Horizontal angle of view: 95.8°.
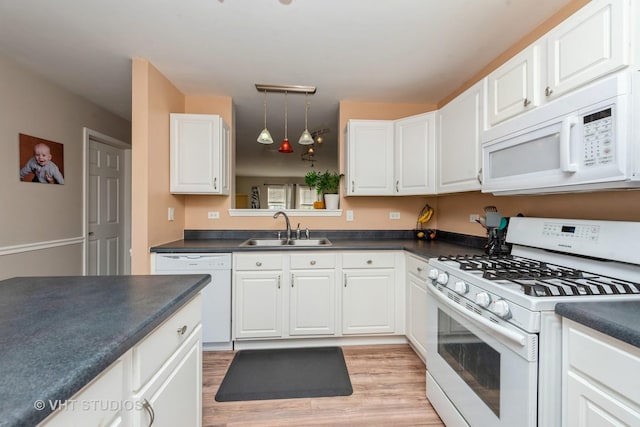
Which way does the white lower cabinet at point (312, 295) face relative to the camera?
toward the camera

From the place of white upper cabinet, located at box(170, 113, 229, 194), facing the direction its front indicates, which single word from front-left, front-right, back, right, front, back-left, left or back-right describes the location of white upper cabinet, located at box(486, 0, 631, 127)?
front-left

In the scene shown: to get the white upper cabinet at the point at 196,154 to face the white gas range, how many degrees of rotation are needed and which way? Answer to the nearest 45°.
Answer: approximately 45° to its left

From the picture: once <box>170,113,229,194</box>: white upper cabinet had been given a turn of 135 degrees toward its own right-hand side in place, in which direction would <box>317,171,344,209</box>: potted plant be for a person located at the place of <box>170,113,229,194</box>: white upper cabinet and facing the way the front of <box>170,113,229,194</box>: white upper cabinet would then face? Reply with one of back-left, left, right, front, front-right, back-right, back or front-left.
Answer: back-right

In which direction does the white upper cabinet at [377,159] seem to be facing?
toward the camera

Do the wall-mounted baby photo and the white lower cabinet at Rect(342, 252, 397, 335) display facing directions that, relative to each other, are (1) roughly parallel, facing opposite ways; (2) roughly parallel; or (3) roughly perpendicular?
roughly perpendicular

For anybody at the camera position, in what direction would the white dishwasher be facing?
facing the viewer

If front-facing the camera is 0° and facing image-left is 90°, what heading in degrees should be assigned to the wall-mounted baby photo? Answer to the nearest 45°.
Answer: approximately 315°

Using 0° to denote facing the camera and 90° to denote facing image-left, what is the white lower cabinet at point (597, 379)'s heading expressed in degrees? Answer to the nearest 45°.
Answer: approximately 45°

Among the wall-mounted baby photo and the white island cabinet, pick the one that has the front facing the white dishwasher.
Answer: the wall-mounted baby photo

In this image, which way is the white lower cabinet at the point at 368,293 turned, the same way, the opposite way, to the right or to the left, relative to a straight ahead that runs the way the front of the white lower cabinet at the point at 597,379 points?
to the left

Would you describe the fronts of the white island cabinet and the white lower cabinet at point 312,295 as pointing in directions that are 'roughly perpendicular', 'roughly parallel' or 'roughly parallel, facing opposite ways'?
roughly perpendicular

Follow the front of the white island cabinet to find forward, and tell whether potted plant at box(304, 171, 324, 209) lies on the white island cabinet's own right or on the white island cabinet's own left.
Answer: on the white island cabinet's own left

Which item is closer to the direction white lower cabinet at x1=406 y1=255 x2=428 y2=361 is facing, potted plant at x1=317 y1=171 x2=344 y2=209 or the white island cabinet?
the white island cabinet

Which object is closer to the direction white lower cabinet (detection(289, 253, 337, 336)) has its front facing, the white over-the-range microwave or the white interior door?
the white over-the-range microwave

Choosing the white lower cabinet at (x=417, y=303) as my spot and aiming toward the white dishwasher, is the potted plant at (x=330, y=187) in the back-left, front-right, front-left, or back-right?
front-right
